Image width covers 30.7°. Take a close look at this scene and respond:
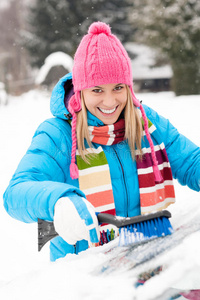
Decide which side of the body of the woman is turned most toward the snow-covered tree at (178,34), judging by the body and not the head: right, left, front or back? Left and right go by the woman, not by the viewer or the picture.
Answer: back

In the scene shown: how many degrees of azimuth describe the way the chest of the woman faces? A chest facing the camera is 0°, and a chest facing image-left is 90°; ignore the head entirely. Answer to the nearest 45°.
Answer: approximately 0°

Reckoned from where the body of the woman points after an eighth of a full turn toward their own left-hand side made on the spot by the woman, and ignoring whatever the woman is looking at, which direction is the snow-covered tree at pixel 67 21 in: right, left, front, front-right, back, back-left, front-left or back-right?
back-left
